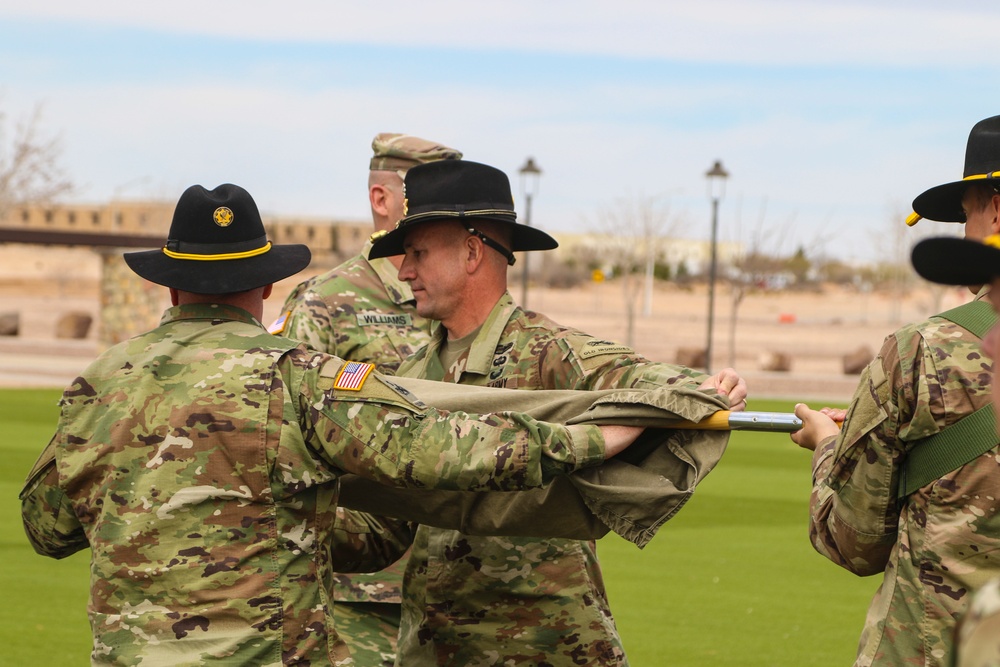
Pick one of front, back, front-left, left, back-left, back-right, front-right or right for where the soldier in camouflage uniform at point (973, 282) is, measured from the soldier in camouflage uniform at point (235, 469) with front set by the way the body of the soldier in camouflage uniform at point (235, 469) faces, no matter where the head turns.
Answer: back-right

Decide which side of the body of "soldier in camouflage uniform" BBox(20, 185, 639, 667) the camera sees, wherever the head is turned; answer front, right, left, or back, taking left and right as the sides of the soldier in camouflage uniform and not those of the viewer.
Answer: back

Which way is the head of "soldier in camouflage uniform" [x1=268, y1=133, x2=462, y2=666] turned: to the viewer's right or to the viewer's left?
to the viewer's right

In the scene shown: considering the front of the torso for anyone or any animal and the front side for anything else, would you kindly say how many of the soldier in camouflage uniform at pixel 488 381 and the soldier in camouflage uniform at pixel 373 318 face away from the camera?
0

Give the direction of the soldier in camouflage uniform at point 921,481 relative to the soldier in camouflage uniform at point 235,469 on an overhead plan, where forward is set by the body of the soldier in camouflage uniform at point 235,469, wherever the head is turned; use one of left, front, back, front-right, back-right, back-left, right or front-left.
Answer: right

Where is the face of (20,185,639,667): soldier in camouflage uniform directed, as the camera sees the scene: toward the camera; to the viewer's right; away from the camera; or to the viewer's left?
away from the camera

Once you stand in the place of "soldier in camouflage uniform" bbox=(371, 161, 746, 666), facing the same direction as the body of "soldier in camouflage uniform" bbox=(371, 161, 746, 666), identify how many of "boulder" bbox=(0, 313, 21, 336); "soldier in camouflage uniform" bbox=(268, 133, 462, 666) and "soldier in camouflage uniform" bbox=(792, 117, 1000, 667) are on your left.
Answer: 1

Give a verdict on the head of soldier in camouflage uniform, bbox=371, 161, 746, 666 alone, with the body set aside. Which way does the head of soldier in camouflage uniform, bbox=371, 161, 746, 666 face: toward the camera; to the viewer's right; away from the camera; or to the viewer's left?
to the viewer's left

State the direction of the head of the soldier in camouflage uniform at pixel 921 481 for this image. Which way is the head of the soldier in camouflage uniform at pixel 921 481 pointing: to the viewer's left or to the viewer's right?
to the viewer's left

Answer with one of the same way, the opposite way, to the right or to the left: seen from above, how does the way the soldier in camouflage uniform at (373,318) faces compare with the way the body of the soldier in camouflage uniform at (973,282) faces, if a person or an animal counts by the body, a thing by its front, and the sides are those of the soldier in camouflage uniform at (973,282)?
the opposite way

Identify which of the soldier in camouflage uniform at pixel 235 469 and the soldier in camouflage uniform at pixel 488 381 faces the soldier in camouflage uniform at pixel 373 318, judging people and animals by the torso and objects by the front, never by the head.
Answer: the soldier in camouflage uniform at pixel 235 469

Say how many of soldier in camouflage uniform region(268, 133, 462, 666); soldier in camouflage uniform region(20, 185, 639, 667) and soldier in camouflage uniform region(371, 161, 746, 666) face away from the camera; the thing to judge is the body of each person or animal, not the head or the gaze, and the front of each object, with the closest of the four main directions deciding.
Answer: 1

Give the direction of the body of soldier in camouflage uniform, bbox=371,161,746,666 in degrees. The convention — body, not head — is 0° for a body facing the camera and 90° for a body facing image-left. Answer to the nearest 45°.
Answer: approximately 45°

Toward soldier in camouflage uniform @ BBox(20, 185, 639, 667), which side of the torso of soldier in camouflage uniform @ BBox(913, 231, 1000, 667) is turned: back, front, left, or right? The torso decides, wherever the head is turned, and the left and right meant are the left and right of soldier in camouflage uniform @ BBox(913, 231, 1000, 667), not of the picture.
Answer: front

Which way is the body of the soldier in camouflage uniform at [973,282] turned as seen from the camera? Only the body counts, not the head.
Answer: to the viewer's left

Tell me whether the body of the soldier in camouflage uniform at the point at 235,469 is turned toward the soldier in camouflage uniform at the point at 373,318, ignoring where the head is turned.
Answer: yes

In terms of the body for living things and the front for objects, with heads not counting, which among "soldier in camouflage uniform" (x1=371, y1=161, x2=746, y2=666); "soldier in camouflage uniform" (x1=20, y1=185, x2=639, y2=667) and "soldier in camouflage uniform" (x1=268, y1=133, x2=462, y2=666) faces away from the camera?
"soldier in camouflage uniform" (x1=20, y1=185, x2=639, y2=667)
